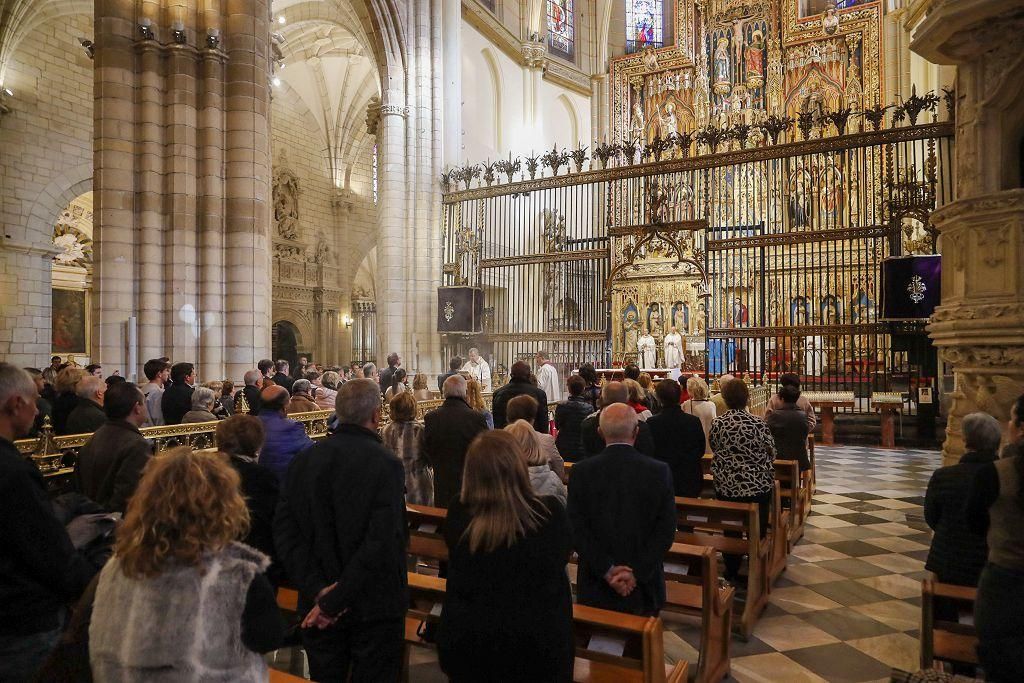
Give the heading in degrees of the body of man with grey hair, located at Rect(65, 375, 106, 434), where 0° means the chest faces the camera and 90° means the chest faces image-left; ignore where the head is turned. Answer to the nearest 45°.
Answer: approximately 225°

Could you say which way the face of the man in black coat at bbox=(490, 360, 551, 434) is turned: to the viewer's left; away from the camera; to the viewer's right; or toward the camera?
away from the camera

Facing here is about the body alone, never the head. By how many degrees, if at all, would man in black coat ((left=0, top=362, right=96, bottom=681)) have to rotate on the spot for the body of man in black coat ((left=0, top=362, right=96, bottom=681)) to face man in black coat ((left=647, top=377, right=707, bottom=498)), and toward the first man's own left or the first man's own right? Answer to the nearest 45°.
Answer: approximately 45° to the first man's own right

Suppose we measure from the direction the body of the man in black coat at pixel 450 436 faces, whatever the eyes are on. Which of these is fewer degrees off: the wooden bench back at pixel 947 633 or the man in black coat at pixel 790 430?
the man in black coat

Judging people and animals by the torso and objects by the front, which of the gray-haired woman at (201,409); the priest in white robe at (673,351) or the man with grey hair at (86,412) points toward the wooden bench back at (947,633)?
the priest in white robe

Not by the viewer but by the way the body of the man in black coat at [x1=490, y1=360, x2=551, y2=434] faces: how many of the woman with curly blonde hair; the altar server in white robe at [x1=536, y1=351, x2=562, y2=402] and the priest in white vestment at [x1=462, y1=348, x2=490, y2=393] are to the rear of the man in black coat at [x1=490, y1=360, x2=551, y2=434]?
1

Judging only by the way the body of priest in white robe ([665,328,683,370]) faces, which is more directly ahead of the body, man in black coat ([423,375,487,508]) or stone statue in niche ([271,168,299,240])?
the man in black coat

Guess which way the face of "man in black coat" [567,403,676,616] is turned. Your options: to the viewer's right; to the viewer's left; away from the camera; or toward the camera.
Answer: away from the camera

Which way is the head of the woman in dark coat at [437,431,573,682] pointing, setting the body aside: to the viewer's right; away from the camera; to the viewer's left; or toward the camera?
away from the camera

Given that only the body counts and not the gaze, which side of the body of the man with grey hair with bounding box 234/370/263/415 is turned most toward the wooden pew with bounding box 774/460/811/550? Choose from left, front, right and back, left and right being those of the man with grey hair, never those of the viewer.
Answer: right

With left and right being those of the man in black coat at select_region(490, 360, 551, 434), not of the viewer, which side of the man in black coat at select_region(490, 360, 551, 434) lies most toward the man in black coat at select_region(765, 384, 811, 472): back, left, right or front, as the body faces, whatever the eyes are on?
right

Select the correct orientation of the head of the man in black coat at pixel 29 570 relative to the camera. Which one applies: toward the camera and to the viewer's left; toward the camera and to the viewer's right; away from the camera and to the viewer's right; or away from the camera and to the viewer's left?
away from the camera and to the viewer's right
